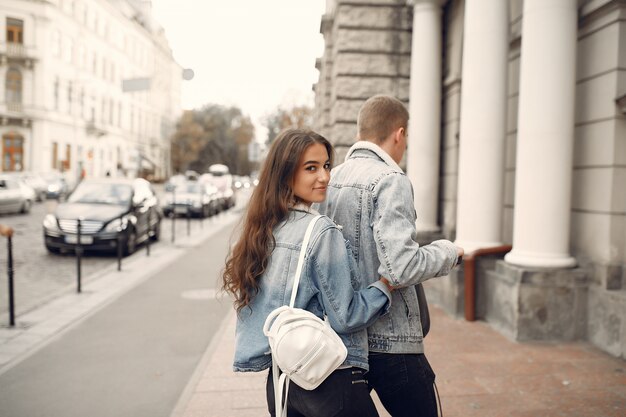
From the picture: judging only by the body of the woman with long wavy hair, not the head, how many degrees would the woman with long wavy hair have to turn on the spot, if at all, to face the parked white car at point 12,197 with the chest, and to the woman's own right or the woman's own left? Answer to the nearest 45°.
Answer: approximately 90° to the woman's own left

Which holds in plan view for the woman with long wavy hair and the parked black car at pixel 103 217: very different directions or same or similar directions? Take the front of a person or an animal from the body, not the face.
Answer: very different directions

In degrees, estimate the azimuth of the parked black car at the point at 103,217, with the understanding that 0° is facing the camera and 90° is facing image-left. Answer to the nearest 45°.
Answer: approximately 45°

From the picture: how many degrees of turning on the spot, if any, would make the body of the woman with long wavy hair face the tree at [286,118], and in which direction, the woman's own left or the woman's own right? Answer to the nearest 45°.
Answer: approximately 45° to the woman's own left

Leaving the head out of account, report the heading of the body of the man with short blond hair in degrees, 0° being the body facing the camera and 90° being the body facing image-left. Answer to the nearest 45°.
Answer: approximately 225°

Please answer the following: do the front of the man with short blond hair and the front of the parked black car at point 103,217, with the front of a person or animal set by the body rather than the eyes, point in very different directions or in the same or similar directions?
very different directions

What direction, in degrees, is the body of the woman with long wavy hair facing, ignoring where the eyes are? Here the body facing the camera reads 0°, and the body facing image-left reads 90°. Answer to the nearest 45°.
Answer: approximately 225°

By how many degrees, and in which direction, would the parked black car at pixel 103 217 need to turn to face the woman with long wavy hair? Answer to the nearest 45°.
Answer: approximately 45° to its left

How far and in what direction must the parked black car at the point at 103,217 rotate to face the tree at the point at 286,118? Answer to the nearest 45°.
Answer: approximately 180°

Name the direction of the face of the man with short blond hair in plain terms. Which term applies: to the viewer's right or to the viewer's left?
to the viewer's right
